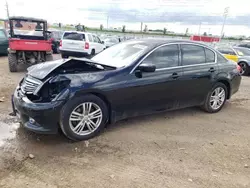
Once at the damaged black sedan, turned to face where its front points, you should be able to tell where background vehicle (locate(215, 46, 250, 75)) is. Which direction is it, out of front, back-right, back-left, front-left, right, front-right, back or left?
back

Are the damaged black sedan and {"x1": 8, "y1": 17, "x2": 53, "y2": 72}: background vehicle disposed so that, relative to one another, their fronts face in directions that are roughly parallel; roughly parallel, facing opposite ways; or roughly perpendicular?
roughly perpendicular

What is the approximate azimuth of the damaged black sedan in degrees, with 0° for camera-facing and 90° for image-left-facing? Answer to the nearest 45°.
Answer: approximately 45°

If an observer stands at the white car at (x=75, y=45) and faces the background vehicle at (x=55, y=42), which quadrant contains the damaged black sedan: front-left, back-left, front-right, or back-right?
back-left

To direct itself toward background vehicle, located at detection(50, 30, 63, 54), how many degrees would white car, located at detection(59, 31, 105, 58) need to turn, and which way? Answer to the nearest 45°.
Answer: approximately 90° to its left

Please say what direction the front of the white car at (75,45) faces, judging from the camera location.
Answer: facing away from the viewer and to the right of the viewer

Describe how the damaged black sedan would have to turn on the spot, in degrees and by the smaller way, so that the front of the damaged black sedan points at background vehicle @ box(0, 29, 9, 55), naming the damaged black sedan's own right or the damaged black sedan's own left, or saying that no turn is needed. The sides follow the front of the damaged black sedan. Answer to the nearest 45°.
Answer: approximately 90° to the damaged black sedan's own right

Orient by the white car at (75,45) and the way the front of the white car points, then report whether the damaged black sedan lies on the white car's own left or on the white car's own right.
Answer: on the white car's own right
